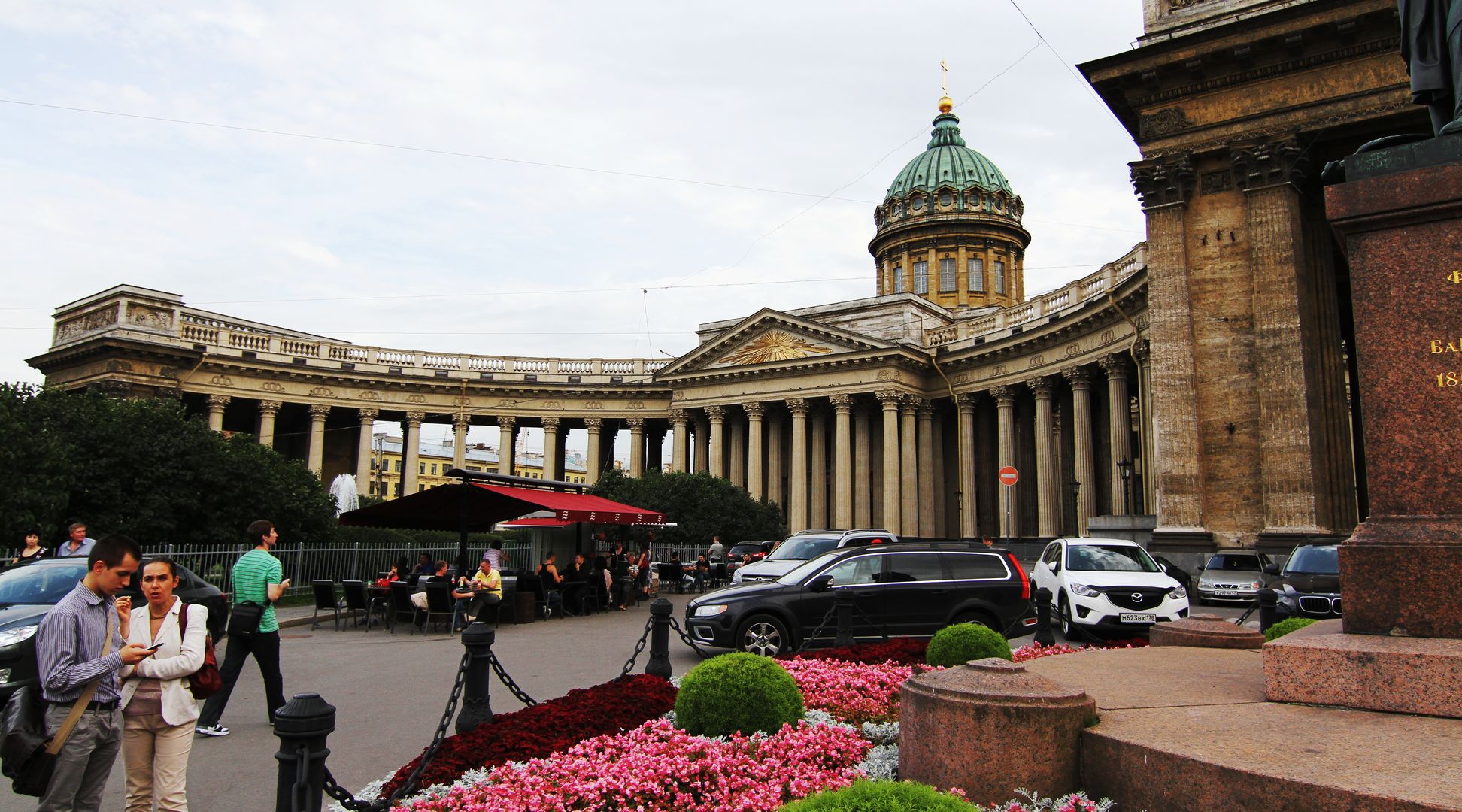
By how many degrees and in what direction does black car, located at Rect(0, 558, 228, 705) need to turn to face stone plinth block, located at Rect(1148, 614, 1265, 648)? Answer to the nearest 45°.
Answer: approximately 90° to its left

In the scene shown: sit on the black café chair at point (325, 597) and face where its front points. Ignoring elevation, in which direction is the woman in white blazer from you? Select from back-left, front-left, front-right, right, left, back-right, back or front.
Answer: back

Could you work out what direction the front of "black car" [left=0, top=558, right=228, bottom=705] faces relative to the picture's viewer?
facing the viewer and to the left of the viewer

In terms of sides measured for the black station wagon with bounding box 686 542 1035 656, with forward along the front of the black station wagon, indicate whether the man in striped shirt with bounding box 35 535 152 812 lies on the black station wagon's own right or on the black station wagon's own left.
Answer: on the black station wagon's own left

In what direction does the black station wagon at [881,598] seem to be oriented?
to the viewer's left

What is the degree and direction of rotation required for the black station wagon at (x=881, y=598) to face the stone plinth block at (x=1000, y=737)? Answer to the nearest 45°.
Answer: approximately 90° to its left

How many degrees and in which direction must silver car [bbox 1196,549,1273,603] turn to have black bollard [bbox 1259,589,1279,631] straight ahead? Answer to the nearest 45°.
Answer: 0° — it already faces it

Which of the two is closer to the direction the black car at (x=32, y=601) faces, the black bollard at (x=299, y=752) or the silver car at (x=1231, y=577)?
the black bollard

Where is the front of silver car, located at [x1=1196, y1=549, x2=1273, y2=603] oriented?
toward the camera

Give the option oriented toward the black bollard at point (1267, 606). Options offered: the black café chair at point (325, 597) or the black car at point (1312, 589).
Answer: the black car

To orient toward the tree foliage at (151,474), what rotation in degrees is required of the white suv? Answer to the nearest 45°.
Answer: approximately 135° to its right

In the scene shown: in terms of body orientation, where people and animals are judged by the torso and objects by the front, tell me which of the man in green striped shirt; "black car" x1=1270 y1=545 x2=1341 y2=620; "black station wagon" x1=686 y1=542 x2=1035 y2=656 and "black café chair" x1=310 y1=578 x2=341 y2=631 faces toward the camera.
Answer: the black car

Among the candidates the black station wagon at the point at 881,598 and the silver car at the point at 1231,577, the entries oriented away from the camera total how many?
0
